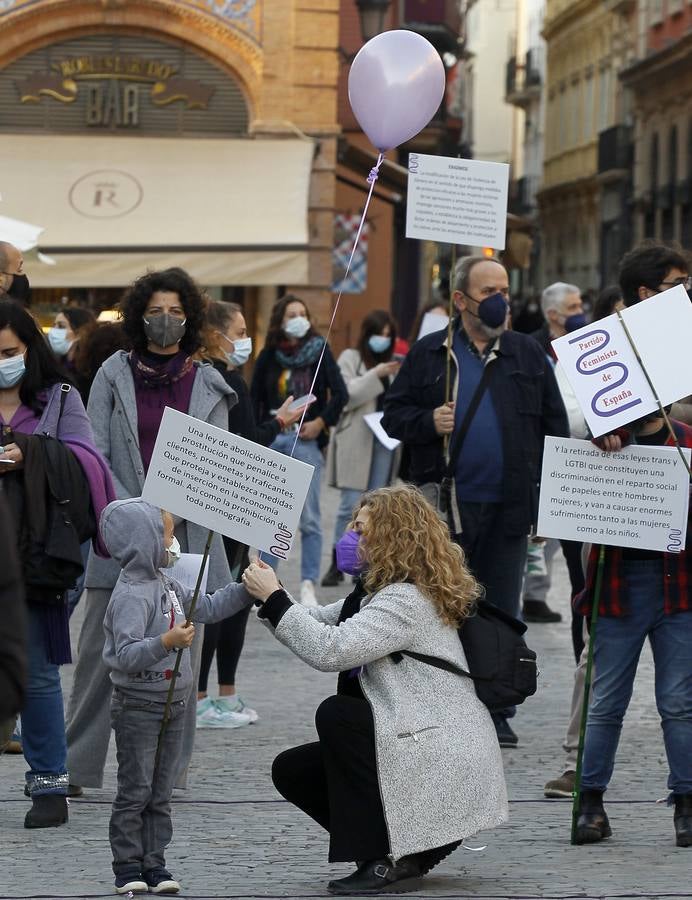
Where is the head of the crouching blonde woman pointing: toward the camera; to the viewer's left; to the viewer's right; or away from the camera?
to the viewer's left

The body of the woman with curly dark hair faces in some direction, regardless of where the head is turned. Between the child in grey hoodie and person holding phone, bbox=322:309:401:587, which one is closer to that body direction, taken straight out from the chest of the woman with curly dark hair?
the child in grey hoodie

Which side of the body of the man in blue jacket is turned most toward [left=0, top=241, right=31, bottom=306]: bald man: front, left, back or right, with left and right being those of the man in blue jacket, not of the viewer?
right

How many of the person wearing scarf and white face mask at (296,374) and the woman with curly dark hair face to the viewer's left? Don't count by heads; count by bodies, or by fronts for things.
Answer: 0

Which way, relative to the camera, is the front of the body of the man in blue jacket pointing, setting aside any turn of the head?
toward the camera

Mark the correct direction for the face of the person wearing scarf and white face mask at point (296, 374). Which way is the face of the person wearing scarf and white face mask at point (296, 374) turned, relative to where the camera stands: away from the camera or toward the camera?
toward the camera

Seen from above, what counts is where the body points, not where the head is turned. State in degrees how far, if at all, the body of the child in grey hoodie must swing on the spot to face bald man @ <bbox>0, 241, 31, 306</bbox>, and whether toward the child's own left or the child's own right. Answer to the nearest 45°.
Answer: approximately 135° to the child's own left

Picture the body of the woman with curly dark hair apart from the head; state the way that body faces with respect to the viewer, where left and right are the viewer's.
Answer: facing the viewer

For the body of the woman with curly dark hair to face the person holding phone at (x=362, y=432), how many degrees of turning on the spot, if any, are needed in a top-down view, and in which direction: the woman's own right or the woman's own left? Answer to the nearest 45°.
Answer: approximately 180°

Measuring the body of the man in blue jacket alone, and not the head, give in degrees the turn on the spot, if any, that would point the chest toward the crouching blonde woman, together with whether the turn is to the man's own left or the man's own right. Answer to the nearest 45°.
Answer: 0° — they already face them

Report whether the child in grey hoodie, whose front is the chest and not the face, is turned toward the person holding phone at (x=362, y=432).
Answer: no

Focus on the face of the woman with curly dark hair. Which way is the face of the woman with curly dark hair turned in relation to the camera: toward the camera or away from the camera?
toward the camera

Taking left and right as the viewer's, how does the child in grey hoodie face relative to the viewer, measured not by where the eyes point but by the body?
facing the viewer and to the right of the viewer

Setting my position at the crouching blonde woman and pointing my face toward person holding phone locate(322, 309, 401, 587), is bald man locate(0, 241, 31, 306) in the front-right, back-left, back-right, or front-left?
front-left

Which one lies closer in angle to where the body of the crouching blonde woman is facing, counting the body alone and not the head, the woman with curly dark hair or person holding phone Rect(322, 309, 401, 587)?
the woman with curly dark hair

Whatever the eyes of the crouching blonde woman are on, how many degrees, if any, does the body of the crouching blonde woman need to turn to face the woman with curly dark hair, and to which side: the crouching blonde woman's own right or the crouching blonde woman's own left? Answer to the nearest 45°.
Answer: approximately 45° to the crouching blonde woman's own right

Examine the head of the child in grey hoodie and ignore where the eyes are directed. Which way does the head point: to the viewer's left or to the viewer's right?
to the viewer's right

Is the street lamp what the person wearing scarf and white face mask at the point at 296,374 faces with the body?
no

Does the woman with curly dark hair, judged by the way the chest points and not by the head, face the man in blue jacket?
no

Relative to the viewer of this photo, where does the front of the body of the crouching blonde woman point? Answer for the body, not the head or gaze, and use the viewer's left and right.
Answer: facing to the left of the viewer

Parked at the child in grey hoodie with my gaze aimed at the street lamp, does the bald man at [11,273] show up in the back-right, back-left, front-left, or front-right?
front-left
